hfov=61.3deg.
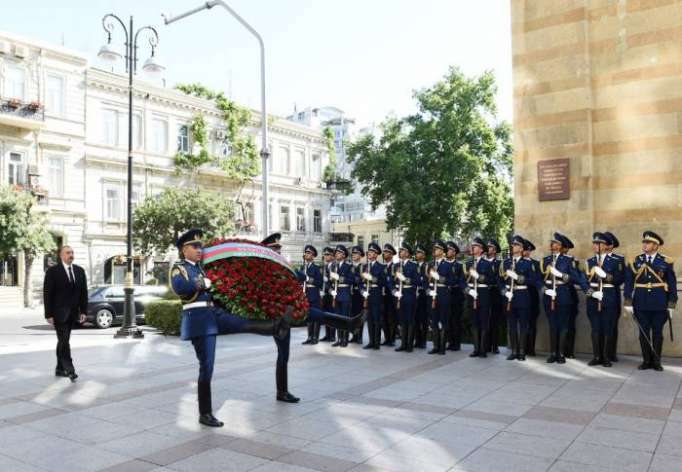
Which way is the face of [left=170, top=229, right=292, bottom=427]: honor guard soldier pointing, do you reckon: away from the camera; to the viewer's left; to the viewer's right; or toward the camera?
to the viewer's right

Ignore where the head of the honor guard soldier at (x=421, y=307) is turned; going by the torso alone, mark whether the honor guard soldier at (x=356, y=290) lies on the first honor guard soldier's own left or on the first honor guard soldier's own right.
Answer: on the first honor guard soldier's own right

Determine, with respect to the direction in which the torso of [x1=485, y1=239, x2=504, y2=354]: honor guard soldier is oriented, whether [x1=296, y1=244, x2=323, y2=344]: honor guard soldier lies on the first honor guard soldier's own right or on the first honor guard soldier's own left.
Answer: on the first honor guard soldier's own right

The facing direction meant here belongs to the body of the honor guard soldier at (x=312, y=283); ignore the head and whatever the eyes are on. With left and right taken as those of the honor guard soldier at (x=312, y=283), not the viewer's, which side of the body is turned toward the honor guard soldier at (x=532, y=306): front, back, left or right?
left

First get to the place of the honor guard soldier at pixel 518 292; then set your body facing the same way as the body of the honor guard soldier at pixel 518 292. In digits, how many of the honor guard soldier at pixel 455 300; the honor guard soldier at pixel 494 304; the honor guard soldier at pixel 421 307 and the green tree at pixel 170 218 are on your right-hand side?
4

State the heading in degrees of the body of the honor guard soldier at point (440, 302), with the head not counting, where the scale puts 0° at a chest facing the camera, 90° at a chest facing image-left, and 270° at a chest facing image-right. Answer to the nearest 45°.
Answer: approximately 45°

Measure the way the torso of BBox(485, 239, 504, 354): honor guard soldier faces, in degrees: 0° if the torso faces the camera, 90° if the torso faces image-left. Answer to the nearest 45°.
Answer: approximately 45°

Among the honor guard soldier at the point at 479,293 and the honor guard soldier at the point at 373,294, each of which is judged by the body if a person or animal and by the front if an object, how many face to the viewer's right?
0

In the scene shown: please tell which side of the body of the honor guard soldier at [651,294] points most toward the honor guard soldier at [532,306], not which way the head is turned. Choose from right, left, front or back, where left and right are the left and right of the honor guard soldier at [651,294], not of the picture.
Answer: right

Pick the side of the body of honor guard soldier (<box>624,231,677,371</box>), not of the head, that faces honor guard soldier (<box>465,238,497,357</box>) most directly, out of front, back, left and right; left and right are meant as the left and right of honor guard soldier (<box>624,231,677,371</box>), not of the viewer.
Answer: right
